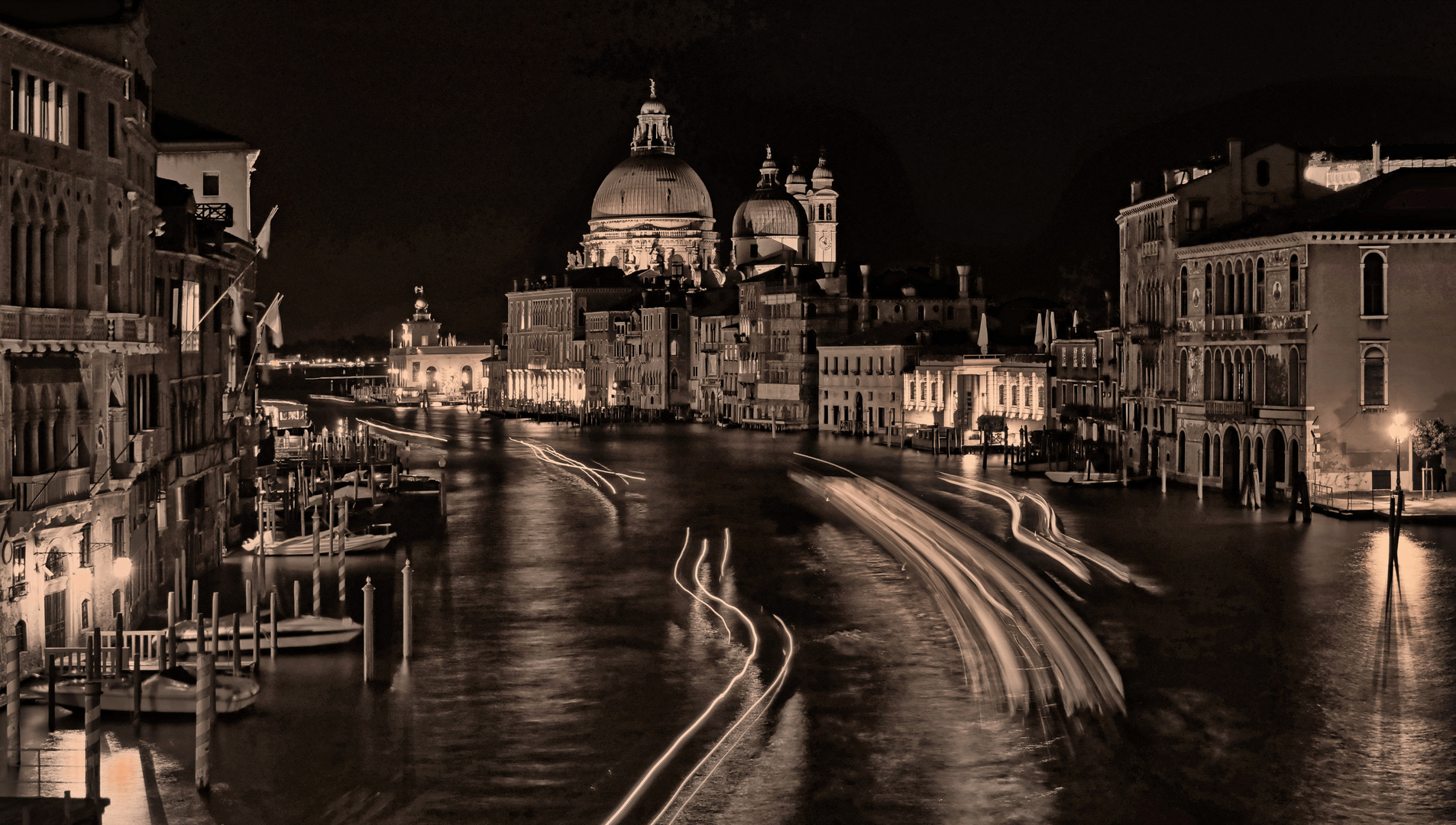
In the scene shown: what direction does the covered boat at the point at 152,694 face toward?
to the viewer's right

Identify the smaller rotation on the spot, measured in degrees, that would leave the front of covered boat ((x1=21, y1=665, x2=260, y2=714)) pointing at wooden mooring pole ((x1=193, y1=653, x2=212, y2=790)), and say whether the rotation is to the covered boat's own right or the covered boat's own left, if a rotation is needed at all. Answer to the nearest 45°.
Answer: approximately 90° to the covered boat's own right

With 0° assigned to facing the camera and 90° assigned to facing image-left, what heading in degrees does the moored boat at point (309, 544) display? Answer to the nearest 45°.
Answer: approximately 270°

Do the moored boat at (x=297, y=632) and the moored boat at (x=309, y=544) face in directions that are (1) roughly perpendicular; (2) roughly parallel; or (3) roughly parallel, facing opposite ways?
roughly parallel

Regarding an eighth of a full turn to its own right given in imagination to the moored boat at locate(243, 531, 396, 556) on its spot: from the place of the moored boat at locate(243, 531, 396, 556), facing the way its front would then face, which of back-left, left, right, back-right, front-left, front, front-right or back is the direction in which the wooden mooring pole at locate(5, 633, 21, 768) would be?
front-right

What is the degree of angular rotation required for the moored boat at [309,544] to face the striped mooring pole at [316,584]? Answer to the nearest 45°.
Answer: approximately 90° to its right

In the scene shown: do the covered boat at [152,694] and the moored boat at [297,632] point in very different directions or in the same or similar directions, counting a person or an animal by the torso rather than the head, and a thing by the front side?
same or similar directions

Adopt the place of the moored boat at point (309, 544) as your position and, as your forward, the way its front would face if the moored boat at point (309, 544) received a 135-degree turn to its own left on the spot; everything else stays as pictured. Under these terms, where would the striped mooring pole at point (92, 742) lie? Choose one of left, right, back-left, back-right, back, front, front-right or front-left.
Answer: back-left

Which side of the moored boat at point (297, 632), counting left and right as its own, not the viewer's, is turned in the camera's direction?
right

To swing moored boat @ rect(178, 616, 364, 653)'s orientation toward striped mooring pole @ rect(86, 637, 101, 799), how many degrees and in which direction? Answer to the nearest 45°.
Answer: approximately 90° to its right

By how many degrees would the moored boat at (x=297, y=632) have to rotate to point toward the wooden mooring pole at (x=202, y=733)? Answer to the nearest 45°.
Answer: approximately 90° to its right

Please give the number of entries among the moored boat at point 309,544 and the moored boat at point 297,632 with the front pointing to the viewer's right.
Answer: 2

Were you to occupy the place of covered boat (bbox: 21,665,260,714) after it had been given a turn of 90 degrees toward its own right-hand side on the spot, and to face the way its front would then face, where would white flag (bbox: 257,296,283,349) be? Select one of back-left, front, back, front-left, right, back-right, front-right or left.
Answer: back

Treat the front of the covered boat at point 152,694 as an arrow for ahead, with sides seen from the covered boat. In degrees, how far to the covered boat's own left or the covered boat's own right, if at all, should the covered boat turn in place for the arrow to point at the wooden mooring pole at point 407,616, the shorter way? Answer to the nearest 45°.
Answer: approximately 45° to the covered boat's own left

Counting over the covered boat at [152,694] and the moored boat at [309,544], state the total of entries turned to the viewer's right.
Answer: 2

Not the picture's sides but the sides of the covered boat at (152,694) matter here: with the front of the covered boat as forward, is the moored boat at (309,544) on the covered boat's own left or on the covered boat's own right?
on the covered boat's own left

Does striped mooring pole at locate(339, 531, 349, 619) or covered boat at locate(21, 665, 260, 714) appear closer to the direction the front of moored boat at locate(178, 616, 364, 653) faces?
the striped mooring pole
